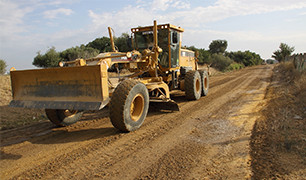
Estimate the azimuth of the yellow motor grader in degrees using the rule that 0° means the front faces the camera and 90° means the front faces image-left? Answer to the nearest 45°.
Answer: approximately 45°

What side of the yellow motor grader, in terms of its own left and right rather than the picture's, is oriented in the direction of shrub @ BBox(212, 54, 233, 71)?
back

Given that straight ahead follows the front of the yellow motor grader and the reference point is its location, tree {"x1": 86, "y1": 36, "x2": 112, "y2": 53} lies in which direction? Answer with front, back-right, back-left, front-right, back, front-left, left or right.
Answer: back-right

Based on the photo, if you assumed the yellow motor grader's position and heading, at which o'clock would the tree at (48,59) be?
The tree is roughly at 4 o'clock from the yellow motor grader.

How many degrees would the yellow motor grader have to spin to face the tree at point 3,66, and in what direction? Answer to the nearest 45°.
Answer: approximately 90° to its right
